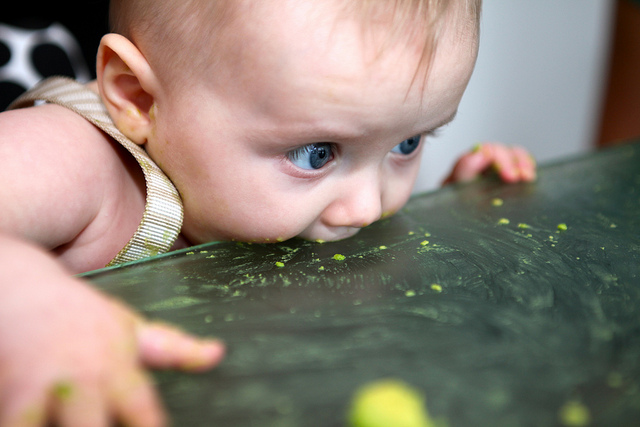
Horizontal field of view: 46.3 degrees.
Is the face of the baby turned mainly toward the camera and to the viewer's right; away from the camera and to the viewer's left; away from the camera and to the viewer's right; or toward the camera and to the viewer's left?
toward the camera and to the viewer's right

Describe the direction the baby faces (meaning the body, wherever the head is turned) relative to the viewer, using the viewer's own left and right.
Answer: facing the viewer and to the right of the viewer
